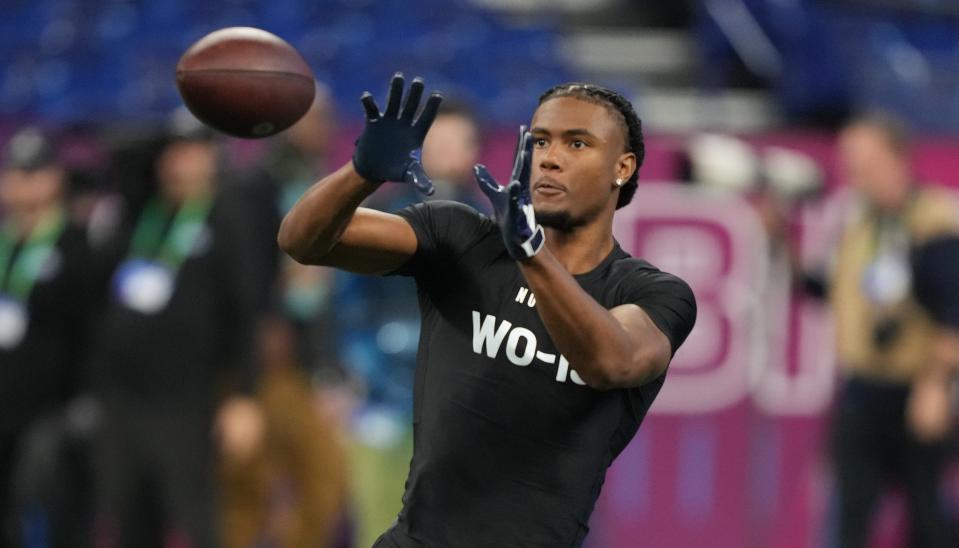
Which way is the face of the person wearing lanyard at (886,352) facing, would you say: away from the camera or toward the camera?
toward the camera

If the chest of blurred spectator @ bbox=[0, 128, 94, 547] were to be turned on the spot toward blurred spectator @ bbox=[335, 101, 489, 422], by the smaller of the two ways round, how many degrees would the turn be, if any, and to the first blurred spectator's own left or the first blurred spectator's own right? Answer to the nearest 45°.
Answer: approximately 90° to the first blurred spectator's own left

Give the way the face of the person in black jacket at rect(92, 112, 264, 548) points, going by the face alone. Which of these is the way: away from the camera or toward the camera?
toward the camera

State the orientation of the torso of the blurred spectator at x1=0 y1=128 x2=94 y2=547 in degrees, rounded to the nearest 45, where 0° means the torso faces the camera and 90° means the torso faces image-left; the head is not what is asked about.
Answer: approximately 45°
